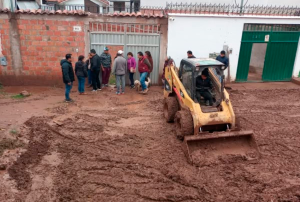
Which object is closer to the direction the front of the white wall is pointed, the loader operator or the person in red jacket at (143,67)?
the loader operator

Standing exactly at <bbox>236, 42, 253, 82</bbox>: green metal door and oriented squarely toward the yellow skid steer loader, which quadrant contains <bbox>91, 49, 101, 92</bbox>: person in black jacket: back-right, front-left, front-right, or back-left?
front-right

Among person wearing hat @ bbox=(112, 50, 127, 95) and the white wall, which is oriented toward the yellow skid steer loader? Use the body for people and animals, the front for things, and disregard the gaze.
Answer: the white wall

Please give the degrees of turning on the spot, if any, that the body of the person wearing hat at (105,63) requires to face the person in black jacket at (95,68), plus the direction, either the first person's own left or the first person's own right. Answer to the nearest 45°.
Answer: approximately 45° to the first person's own right

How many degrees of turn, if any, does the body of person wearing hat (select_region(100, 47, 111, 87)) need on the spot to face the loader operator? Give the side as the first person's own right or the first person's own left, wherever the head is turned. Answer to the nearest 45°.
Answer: approximately 45° to the first person's own left

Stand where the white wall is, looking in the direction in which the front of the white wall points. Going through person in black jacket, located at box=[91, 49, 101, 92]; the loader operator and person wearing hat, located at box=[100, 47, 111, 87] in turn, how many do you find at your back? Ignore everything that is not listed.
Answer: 0

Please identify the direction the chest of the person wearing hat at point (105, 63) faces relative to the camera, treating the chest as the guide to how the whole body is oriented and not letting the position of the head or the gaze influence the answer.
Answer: toward the camera

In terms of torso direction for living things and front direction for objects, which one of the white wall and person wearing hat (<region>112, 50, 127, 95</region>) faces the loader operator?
the white wall

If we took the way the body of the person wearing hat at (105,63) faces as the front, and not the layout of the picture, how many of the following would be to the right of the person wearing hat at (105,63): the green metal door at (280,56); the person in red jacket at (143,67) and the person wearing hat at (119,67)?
0
